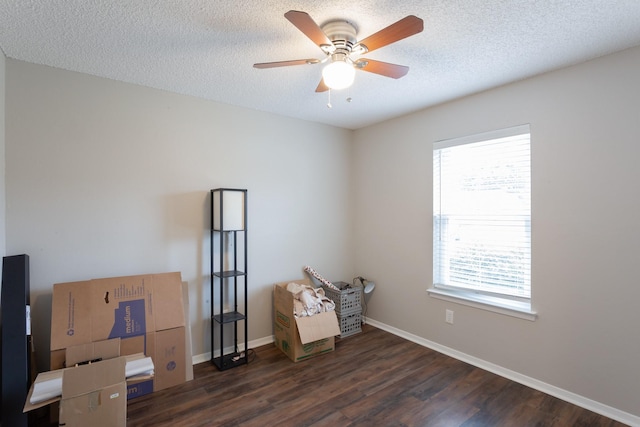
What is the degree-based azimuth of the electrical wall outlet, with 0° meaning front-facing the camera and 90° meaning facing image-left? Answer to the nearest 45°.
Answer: approximately 45°

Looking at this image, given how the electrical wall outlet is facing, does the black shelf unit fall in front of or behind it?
in front

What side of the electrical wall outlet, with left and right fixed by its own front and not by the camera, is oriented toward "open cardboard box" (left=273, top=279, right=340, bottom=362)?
front

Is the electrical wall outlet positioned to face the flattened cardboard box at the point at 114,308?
yes

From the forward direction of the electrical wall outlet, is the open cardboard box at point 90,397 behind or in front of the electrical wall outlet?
in front
